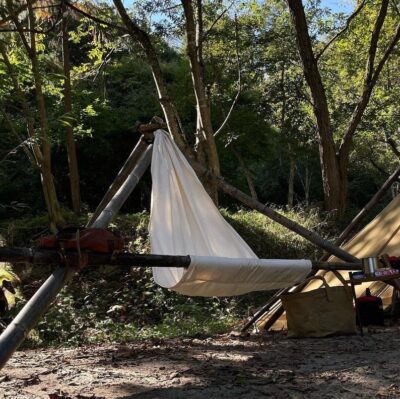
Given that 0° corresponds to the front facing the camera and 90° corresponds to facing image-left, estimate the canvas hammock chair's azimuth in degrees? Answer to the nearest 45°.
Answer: approximately 315°

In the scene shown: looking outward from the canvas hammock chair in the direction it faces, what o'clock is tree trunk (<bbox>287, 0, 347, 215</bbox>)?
The tree trunk is roughly at 8 o'clock from the canvas hammock chair.

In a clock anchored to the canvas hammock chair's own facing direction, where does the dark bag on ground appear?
The dark bag on ground is roughly at 9 o'clock from the canvas hammock chair.

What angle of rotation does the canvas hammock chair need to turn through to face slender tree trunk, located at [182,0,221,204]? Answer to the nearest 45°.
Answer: approximately 135° to its left

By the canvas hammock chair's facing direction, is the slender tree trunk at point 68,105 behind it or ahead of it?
behind
